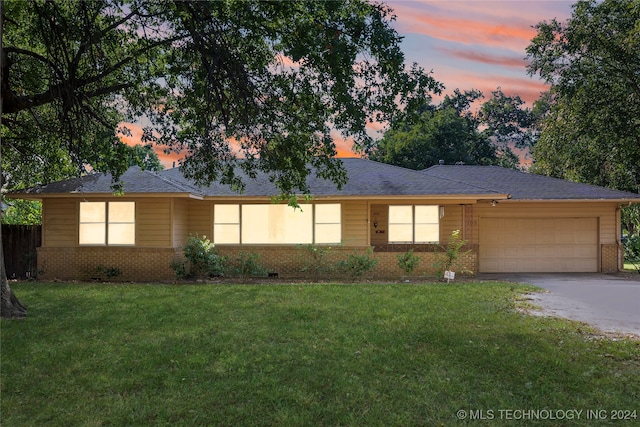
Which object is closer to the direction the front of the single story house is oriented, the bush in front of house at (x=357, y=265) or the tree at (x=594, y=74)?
the bush in front of house

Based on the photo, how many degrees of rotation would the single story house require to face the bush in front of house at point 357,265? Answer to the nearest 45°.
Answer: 0° — it already faces it

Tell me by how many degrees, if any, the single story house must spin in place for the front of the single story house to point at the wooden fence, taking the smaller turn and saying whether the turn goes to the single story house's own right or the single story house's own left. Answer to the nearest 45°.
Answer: approximately 90° to the single story house's own right

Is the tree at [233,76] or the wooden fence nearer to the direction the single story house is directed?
the tree

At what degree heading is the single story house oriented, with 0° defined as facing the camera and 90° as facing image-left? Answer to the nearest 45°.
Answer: approximately 0°

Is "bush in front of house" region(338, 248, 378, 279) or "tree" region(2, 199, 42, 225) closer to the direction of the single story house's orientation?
the bush in front of house

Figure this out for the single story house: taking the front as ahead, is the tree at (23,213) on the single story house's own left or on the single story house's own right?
on the single story house's own right

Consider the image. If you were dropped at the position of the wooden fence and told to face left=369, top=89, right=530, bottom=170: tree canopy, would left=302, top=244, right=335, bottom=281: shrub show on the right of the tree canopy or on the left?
right

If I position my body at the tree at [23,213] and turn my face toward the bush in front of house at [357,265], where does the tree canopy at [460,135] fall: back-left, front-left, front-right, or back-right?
front-left

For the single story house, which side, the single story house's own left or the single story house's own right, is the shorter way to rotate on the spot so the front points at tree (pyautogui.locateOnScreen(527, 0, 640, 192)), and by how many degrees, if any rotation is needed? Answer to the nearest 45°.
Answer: approximately 90° to the single story house's own left
